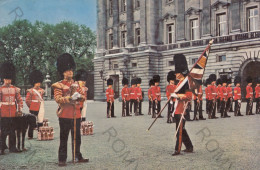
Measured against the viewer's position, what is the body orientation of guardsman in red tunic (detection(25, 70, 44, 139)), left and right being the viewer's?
facing the viewer and to the right of the viewer

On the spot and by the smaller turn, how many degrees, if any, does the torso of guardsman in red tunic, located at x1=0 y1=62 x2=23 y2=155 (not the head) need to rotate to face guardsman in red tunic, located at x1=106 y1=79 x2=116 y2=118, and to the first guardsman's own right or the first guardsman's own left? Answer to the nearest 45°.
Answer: approximately 135° to the first guardsman's own left

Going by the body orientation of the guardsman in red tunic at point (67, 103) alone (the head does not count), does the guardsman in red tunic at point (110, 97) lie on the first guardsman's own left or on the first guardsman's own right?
on the first guardsman's own left

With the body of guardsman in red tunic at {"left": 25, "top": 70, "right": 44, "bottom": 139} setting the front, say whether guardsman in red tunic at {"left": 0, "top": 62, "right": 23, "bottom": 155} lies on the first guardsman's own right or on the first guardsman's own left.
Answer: on the first guardsman's own right

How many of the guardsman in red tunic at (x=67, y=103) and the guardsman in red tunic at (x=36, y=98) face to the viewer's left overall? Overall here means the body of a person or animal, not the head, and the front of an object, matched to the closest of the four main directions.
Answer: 0

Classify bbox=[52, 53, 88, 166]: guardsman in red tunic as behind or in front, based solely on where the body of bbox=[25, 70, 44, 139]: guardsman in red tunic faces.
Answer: in front
